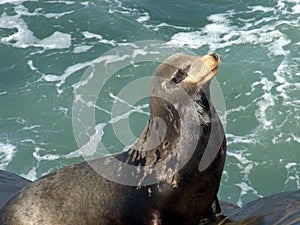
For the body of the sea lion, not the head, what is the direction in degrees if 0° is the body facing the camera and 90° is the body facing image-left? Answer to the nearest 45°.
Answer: approximately 270°
